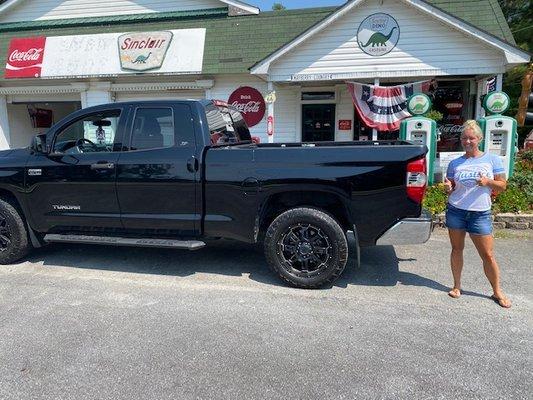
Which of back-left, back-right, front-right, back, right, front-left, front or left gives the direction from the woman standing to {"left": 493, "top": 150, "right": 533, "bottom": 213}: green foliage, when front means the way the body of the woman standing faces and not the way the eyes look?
back

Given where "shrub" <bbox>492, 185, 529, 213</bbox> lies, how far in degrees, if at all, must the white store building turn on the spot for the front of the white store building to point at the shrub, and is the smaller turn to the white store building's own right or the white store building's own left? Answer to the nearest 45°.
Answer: approximately 45° to the white store building's own left

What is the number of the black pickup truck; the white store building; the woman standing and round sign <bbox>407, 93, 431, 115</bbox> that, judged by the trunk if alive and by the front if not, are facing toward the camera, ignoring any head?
3

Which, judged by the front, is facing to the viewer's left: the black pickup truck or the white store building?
the black pickup truck

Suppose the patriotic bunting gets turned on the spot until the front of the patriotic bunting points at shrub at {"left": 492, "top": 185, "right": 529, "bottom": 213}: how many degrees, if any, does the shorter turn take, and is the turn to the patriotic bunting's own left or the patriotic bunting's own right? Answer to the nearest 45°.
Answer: approximately 45° to the patriotic bunting's own left

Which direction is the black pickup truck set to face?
to the viewer's left

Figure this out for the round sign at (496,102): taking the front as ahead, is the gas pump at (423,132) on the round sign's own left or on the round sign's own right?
on the round sign's own right
